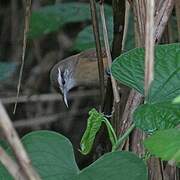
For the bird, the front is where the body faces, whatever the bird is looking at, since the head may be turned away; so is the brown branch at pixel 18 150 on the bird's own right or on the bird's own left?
on the bird's own left

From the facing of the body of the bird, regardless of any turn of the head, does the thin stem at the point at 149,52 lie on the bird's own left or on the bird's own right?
on the bird's own left

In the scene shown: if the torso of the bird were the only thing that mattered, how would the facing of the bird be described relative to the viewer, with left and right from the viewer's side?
facing to the left of the viewer

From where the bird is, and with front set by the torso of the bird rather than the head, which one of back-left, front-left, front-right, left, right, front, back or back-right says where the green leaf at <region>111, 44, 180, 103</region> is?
back

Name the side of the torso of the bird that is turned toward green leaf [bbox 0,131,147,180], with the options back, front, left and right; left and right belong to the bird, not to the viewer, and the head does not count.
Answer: left

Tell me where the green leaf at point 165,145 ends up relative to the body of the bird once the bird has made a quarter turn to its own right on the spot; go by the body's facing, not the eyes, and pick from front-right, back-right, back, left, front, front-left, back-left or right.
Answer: back

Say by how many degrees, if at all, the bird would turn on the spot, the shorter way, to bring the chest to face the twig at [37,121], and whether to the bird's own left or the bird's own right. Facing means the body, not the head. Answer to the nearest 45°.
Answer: approximately 45° to the bird's own left
